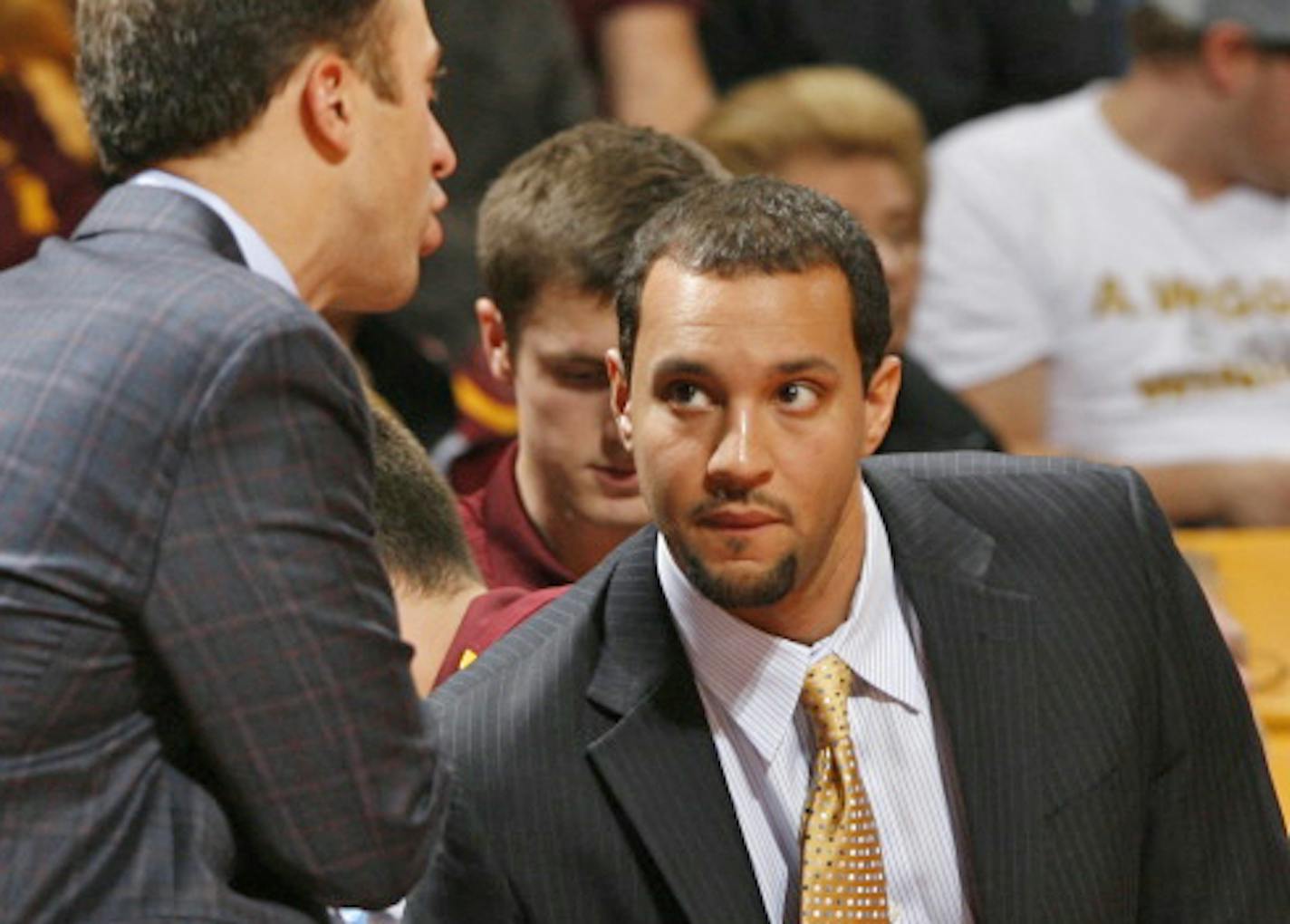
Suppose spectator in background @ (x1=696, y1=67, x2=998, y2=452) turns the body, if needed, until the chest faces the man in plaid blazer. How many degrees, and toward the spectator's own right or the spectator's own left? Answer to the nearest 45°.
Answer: approximately 45° to the spectator's own right

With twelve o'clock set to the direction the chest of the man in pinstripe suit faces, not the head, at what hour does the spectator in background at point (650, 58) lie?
The spectator in background is roughly at 6 o'clock from the man in pinstripe suit.

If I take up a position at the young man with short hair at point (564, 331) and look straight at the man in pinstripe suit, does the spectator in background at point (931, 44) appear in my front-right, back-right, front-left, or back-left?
back-left

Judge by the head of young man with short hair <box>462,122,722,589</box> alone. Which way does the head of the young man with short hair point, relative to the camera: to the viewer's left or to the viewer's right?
to the viewer's right

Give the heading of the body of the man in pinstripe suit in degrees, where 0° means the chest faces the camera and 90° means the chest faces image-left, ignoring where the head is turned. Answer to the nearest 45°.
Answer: approximately 0°

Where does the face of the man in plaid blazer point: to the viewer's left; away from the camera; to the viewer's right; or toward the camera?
to the viewer's right

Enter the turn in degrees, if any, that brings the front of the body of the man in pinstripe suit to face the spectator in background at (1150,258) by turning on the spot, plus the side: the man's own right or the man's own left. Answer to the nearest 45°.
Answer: approximately 180°

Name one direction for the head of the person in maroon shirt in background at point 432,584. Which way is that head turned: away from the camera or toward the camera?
away from the camera

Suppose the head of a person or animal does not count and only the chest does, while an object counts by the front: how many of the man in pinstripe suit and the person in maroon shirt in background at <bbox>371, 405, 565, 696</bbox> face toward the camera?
1

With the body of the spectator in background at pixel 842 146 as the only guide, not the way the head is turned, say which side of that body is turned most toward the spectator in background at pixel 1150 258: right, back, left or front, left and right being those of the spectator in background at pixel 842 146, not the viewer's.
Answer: left
